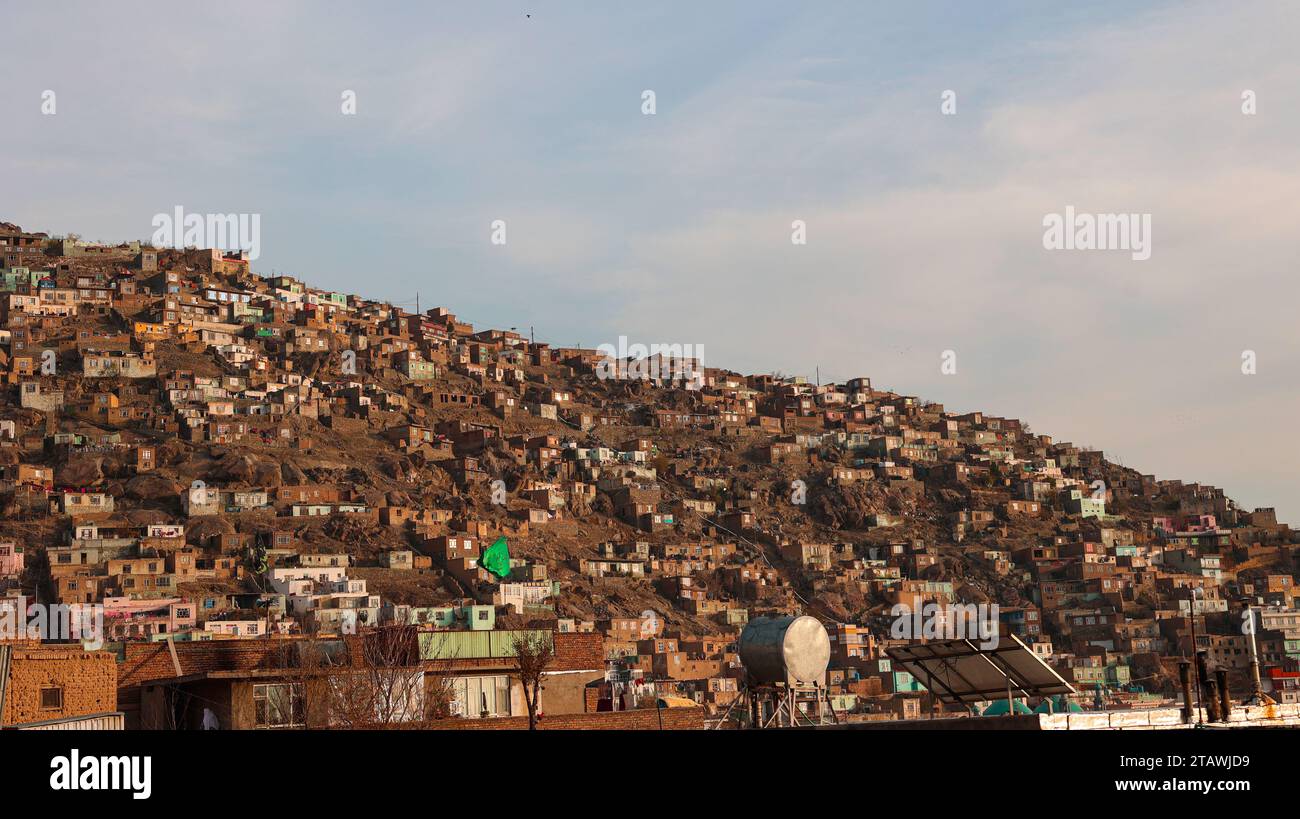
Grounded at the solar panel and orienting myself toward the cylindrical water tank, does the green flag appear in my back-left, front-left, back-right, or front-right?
front-right

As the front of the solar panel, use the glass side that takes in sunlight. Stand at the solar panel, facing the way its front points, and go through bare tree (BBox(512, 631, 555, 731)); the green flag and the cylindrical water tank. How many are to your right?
0

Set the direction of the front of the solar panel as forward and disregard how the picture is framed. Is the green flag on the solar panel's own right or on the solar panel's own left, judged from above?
on the solar panel's own left

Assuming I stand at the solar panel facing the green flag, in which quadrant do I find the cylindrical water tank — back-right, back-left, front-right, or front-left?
front-left

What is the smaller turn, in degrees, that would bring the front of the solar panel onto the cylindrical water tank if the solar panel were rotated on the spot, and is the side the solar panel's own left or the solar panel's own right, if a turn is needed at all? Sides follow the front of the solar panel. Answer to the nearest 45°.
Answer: approximately 90° to the solar panel's own left

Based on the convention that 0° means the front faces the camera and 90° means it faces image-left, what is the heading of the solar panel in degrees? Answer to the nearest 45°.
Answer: approximately 225°

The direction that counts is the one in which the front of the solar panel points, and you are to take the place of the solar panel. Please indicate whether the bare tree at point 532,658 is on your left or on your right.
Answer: on your left
